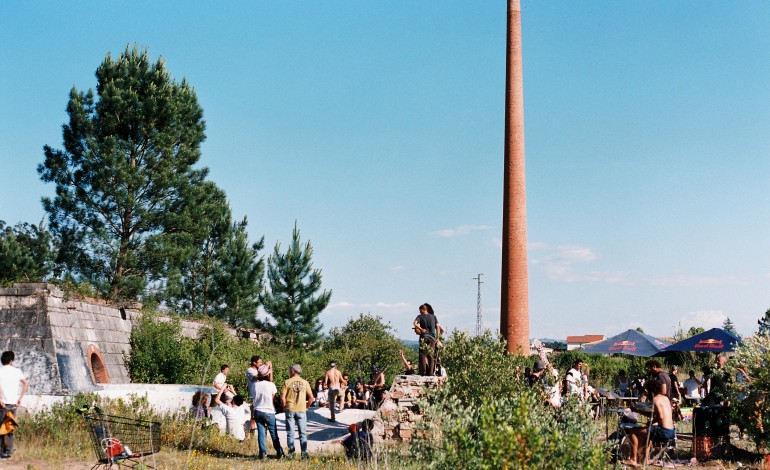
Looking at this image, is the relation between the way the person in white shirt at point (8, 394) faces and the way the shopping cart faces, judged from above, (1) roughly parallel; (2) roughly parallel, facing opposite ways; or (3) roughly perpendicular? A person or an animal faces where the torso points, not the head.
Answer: roughly perpendicular

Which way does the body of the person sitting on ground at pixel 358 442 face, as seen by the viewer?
away from the camera

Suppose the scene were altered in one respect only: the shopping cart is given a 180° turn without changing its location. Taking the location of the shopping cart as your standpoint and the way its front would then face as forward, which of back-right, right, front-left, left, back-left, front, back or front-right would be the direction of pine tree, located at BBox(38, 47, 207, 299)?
right

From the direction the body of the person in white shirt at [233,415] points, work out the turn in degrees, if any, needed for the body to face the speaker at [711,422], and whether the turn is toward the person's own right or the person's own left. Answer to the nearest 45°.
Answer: approximately 135° to the person's own right

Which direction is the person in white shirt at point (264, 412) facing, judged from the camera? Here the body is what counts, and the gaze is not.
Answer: away from the camera

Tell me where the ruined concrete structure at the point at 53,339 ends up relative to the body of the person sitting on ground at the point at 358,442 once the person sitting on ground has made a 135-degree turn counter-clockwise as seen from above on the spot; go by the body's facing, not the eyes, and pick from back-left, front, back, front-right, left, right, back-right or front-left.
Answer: right

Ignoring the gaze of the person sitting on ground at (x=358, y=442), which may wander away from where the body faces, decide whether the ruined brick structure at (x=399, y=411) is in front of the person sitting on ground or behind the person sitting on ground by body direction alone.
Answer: in front

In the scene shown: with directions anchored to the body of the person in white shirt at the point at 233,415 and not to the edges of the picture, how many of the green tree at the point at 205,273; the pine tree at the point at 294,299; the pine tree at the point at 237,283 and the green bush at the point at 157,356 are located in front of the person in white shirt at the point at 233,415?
4

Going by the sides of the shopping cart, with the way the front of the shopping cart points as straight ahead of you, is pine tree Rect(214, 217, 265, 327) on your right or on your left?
on your left

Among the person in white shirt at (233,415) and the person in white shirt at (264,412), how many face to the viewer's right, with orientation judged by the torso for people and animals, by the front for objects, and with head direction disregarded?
0

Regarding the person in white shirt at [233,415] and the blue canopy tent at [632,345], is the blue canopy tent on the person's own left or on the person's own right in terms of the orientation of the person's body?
on the person's own right

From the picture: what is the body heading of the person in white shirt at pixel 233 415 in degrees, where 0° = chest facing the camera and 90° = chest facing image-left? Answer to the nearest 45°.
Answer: approximately 180°
